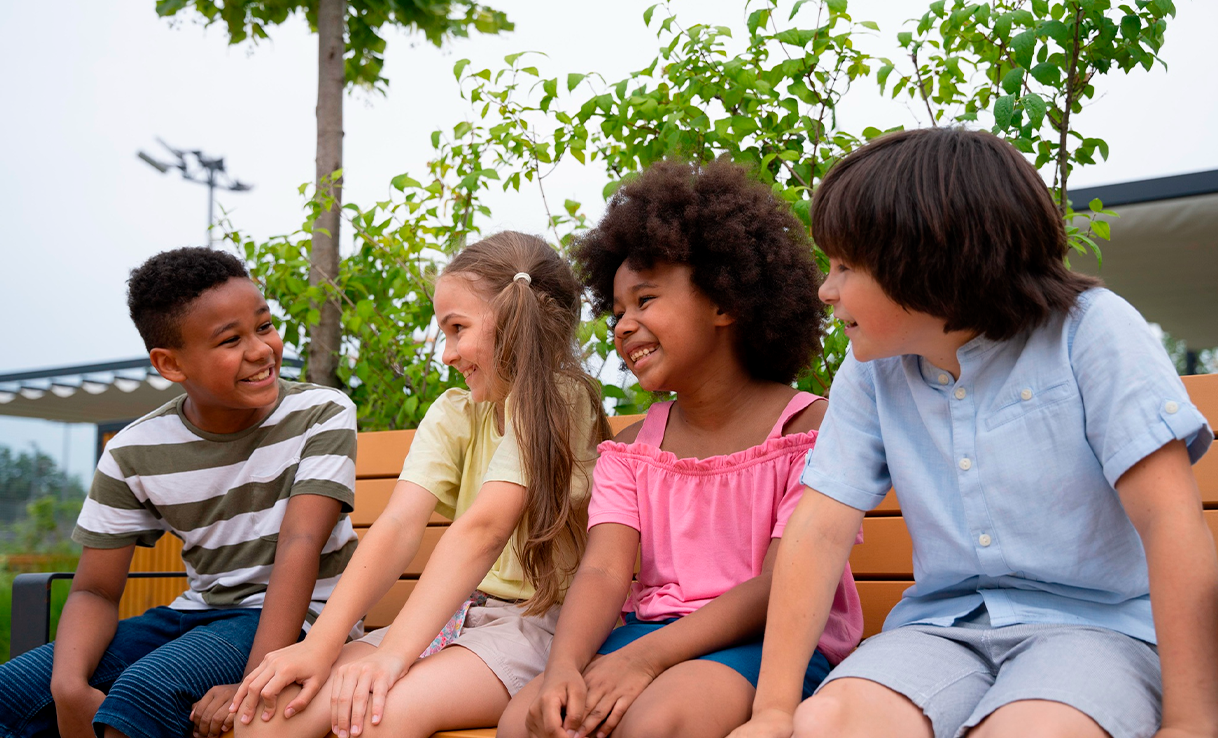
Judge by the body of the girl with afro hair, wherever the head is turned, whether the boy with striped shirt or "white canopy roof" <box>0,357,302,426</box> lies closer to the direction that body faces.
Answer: the boy with striped shirt

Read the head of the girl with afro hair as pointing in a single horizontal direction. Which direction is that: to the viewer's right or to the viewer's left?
to the viewer's left

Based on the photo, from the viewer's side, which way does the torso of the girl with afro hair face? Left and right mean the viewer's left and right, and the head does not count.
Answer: facing the viewer and to the left of the viewer

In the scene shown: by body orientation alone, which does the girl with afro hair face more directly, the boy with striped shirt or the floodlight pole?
the boy with striped shirt

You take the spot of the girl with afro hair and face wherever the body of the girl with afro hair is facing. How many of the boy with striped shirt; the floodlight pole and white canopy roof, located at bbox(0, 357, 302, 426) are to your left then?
0

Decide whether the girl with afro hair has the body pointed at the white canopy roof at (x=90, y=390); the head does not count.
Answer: no

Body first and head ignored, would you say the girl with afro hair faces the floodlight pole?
no

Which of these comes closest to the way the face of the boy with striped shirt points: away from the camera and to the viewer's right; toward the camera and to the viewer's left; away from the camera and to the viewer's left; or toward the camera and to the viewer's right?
toward the camera and to the viewer's right

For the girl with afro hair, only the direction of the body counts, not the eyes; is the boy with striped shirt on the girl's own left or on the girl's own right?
on the girl's own right
